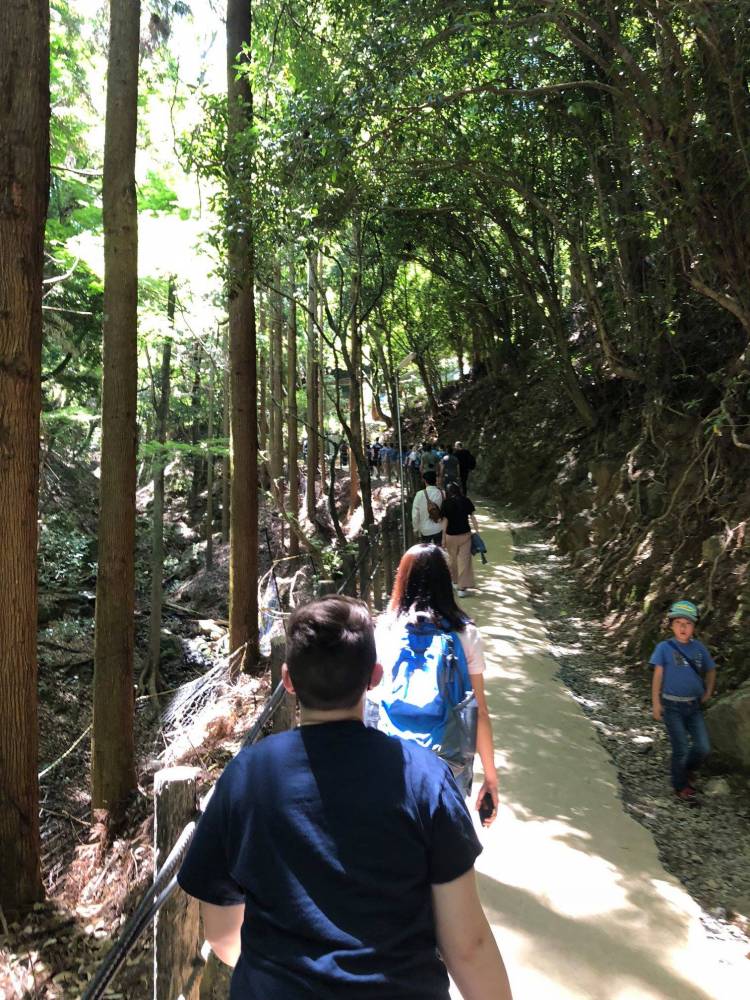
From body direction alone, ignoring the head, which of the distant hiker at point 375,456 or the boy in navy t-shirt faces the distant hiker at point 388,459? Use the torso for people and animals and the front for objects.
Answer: the boy in navy t-shirt

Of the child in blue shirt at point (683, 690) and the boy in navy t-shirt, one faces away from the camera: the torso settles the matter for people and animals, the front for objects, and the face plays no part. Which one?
the boy in navy t-shirt

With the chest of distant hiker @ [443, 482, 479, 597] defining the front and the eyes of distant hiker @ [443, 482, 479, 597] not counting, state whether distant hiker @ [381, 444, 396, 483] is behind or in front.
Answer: in front

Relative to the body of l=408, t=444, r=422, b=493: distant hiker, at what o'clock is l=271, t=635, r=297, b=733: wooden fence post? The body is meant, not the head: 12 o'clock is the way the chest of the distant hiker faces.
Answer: The wooden fence post is roughly at 6 o'clock from the distant hiker.

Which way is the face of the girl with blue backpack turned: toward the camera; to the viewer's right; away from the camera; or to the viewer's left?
away from the camera

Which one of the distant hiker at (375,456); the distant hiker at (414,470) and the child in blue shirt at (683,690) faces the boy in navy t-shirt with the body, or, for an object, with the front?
the child in blue shirt

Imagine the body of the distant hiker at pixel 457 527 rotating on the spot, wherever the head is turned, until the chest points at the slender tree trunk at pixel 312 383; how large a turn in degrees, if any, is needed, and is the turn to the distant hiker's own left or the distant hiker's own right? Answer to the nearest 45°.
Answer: approximately 45° to the distant hiker's own left

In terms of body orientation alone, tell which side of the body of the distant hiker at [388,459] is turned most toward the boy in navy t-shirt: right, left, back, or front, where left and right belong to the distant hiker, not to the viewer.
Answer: back

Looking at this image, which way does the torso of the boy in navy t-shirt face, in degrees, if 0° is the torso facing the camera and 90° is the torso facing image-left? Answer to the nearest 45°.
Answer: approximately 180°

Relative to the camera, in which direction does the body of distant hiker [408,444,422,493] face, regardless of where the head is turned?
away from the camera

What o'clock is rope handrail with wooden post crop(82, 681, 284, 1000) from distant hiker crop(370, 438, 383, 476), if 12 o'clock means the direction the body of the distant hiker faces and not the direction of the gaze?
The rope handrail with wooden post is roughly at 6 o'clock from the distant hiker.

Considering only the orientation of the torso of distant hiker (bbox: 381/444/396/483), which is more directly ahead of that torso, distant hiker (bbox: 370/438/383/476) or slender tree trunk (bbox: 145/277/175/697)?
the distant hiker

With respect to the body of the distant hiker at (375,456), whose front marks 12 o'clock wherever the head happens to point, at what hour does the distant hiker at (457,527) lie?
the distant hiker at (457,527) is roughly at 6 o'clock from the distant hiker at (375,456).

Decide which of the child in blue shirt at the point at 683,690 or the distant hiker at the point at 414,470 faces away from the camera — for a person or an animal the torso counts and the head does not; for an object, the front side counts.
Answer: the distant hiker

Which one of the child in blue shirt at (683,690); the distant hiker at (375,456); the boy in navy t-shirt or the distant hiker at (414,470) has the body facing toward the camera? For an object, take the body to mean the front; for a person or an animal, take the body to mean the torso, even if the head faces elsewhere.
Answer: the child in blue shirt

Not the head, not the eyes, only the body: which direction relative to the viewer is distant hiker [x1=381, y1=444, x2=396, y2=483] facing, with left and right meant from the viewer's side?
facing away from the viewer

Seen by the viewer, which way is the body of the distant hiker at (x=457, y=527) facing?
away from the camera
